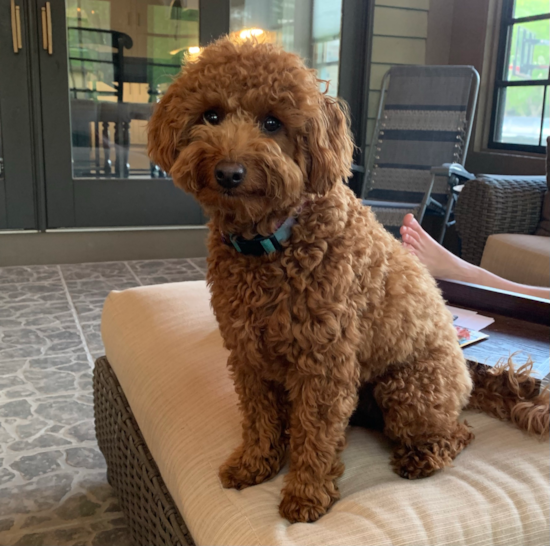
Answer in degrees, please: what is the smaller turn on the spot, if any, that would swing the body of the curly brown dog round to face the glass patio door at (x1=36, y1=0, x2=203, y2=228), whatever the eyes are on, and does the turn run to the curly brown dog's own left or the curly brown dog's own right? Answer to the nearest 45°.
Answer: approximately 90° to the curly brown dog's own right

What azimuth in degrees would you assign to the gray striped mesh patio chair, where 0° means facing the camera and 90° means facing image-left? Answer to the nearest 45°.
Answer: approximately 45°

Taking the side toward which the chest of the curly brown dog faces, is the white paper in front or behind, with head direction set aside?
behind

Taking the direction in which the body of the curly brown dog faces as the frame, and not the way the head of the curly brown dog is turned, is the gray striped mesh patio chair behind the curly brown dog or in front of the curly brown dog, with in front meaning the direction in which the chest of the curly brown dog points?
behind

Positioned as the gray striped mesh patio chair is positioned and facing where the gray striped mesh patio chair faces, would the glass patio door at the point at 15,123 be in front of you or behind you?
in front

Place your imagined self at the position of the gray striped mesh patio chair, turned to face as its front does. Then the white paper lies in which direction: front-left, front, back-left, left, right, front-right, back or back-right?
front-left

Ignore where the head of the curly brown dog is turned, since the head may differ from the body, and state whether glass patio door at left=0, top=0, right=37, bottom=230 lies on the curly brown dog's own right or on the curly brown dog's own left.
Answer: on the curly brown dog's own right
